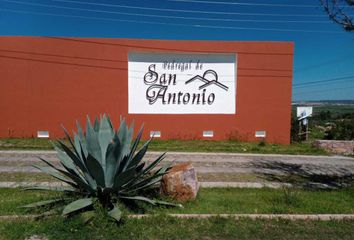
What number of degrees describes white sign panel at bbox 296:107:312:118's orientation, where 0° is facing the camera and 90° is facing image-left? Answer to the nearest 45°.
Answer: approximately 0°

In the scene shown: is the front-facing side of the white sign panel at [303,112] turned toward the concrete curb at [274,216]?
yes

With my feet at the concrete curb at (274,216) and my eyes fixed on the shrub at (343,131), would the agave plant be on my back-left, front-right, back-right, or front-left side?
back-left

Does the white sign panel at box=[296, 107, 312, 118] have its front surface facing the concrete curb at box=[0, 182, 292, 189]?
yes

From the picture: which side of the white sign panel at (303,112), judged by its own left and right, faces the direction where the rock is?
front

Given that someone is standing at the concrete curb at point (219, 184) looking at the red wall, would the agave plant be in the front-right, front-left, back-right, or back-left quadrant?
back-left

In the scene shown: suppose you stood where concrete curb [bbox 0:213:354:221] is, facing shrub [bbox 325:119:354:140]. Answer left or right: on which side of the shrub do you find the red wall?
left

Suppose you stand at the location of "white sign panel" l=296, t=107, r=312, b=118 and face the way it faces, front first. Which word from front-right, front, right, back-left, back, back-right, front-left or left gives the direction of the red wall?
front-right

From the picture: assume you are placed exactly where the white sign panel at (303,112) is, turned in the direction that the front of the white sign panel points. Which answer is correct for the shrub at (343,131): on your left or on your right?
on your left

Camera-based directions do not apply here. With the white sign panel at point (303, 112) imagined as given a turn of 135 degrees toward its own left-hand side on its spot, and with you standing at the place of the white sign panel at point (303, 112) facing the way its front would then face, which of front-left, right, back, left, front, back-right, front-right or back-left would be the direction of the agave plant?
back-right
